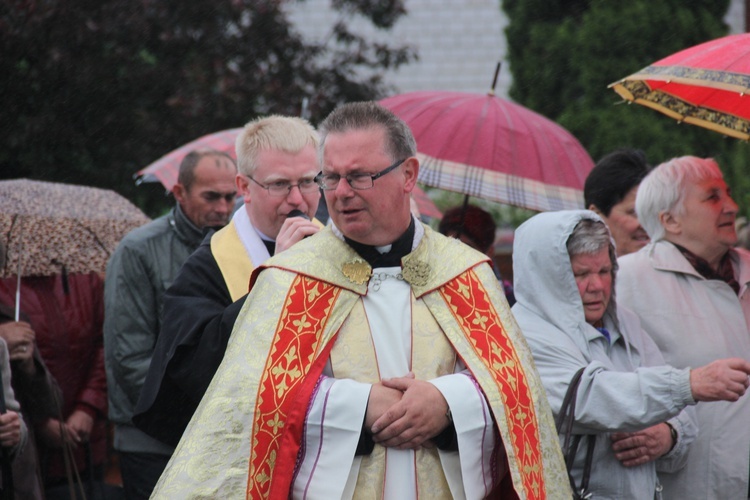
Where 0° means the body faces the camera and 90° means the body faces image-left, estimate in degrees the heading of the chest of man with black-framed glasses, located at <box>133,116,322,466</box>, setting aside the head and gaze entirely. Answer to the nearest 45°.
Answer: approximately 315°

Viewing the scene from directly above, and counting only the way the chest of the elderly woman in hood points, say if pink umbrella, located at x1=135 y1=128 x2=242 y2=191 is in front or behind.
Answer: behind

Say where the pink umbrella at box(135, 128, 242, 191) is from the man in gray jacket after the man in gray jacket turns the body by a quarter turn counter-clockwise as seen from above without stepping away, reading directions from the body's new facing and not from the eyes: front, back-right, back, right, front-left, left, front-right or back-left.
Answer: front-left

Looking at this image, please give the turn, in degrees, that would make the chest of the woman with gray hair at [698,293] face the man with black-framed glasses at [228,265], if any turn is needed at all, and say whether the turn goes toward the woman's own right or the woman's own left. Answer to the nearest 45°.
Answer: approximately 90° to the woman's own right
